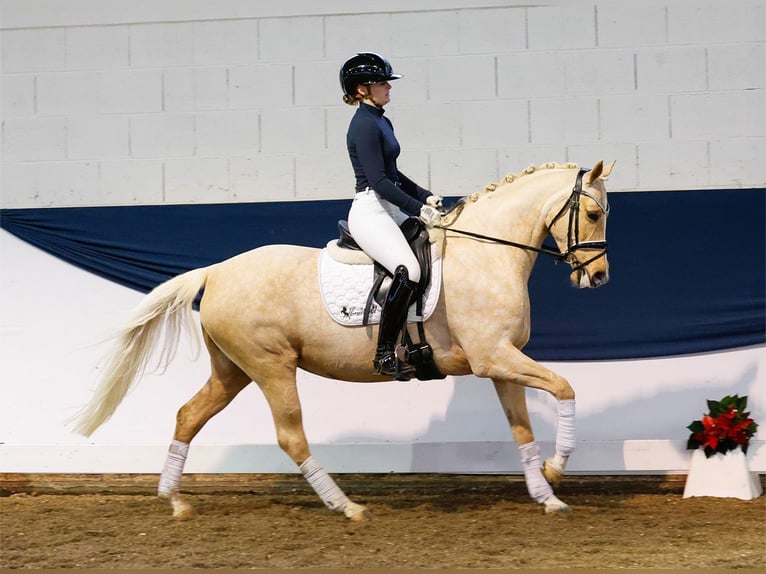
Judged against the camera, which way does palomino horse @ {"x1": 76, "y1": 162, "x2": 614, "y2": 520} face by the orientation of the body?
to the viewer's right

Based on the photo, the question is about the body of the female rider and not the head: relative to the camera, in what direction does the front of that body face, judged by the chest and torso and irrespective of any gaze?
to the viewer's right

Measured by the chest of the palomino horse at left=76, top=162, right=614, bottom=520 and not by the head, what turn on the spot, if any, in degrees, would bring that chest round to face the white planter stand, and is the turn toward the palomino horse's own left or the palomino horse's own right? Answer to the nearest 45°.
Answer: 0° — it already faces it

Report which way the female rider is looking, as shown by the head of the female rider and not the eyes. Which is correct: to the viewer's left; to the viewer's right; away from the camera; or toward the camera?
to the viewer's right

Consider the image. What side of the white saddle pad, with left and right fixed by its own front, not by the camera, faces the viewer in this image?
right
